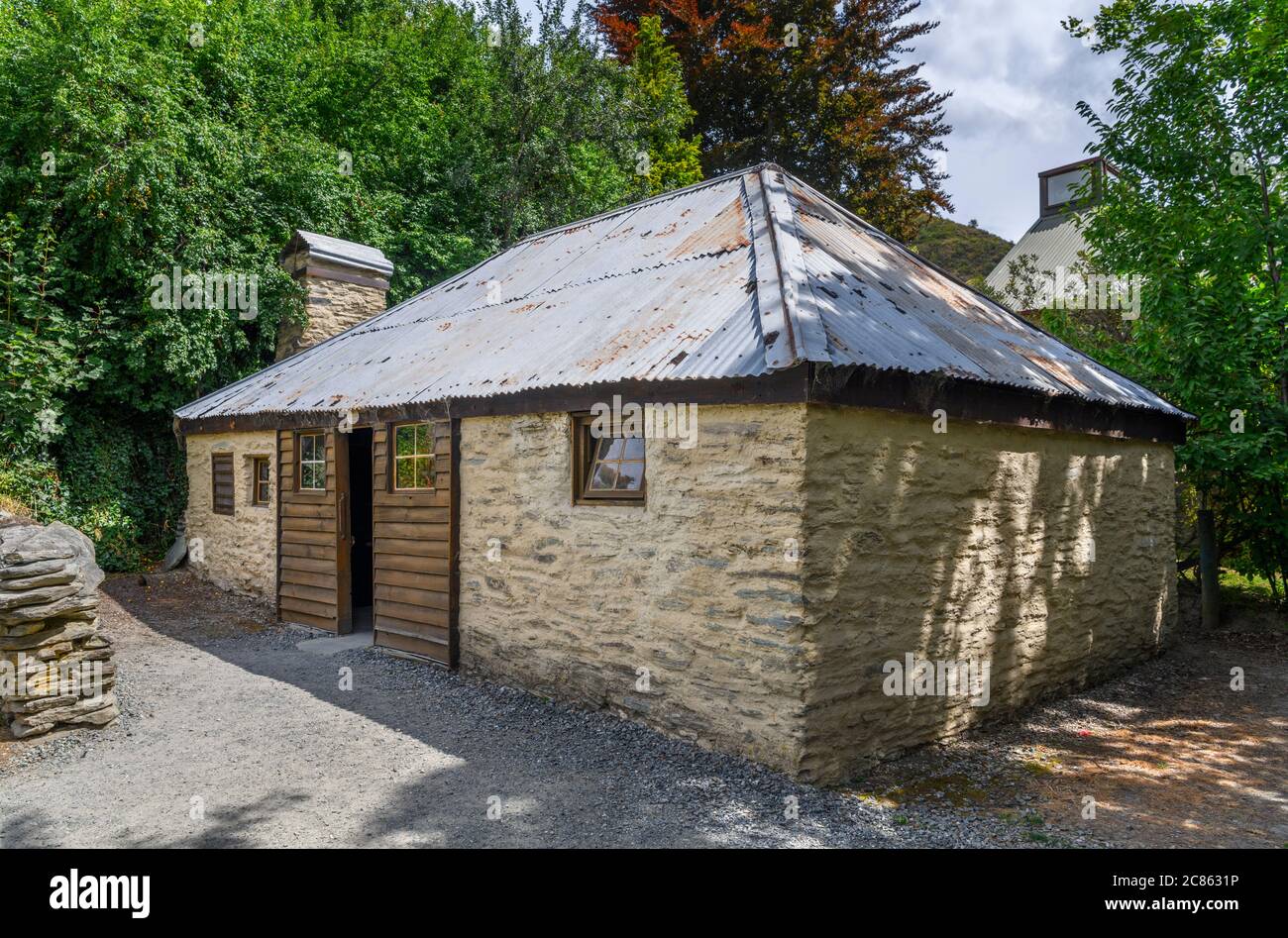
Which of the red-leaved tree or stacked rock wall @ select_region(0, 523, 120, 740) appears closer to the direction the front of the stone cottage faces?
the stacked rock wall

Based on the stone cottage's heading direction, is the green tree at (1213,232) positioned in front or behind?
behind

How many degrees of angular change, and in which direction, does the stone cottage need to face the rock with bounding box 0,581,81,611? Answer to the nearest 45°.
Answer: approximately 45° to its right

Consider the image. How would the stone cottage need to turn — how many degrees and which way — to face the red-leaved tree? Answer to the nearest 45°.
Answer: approximately 135° to its right

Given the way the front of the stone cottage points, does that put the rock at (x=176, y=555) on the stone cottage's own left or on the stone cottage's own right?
on the stone cottage's own right

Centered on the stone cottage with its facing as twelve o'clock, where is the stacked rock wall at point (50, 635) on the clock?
The stacked rock wall is roughly at 1 o'clock from the stone cottage.

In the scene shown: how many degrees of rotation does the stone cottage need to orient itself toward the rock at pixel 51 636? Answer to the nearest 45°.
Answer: approximately 45° to its right

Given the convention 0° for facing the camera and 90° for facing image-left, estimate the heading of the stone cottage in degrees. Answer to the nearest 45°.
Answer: approximately 45°

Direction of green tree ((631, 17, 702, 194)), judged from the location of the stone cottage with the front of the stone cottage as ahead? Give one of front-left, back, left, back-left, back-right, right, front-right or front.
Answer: back-right

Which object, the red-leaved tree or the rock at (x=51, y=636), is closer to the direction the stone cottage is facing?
the rock
